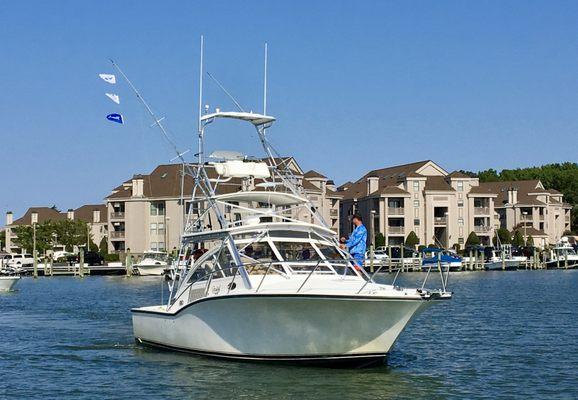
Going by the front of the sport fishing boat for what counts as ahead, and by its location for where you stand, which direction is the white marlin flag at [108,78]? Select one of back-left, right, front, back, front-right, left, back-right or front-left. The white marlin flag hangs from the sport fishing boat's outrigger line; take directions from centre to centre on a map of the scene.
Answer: back

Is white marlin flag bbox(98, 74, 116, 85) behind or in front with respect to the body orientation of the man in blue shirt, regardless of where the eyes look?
in front

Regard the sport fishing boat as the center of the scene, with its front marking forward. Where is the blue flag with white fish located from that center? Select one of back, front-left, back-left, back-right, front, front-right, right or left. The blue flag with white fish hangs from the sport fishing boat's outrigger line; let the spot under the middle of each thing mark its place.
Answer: back

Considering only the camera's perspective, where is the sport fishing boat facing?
facing the viewer and to the right of the viewer

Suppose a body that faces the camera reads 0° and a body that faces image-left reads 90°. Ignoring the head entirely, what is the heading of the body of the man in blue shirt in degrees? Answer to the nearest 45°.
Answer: approximately 90°
